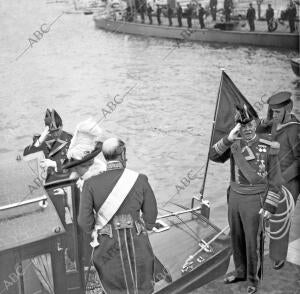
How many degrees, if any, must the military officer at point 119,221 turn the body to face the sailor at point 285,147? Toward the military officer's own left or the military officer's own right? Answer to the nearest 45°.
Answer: approximately 45° to the military officer's own right

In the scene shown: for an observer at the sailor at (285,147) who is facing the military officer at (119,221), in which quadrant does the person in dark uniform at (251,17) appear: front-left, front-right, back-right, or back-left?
back-right

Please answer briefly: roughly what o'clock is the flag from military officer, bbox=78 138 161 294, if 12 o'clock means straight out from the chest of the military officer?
The flag is roughly at 1 o'clock from the military officer.

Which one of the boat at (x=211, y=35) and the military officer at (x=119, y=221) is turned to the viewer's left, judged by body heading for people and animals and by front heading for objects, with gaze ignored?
the boat

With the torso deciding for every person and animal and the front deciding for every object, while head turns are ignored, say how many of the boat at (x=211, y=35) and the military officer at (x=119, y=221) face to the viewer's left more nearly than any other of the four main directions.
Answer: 1

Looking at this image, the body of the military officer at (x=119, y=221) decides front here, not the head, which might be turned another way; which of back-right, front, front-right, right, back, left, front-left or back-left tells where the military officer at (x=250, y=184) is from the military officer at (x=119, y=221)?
front-right

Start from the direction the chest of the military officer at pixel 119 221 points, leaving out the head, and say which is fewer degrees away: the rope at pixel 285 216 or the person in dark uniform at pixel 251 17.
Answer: the person in dark uniform

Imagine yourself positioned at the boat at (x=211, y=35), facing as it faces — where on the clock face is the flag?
The flag is roughly at 9 o'clock from the boat.

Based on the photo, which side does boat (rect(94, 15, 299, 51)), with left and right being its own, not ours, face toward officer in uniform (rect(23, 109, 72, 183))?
left

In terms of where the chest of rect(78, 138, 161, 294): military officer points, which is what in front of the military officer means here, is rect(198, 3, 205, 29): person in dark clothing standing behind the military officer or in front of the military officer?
in front

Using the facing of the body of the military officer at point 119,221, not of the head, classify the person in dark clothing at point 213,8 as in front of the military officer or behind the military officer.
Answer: in front

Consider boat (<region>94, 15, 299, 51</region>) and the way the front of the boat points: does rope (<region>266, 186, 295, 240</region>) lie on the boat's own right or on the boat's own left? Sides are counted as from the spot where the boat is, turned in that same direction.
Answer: on the boat's own left

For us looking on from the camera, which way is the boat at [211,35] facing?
facing to the left of the viewer

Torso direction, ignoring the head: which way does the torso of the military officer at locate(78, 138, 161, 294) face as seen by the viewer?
away from the camera

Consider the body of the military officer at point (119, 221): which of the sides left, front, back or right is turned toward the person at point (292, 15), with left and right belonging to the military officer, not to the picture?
front

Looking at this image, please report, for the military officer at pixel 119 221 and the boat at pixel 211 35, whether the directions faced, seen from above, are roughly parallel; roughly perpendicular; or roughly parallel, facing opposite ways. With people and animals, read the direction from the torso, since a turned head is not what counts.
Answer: roughly perpendicular
